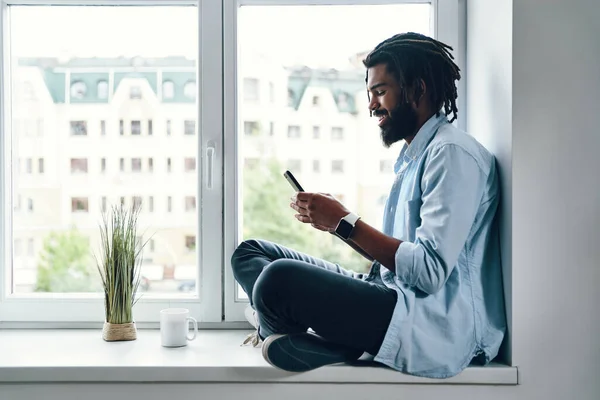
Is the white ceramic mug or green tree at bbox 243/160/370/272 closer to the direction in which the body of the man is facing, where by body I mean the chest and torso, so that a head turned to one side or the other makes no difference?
the white ceramic mug

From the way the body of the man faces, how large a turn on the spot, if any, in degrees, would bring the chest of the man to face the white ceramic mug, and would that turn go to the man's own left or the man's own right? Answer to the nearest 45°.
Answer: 0° — they already face it

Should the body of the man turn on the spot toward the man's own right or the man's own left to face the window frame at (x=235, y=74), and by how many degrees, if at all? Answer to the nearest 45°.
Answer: approximately 45° to the man's own right

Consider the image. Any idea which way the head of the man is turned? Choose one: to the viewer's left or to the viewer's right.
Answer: to the viewer's left

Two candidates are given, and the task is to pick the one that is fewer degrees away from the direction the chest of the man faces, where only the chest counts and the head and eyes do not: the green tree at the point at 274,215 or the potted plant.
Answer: the potted plant

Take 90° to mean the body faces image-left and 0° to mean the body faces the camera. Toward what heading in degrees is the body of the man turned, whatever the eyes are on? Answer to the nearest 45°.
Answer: approximately 90°

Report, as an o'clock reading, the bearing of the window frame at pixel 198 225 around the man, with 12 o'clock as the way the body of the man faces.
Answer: The window frame is roughly at 1 o'clock from the man.

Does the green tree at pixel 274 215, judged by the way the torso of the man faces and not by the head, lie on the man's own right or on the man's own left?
on the man's own right
